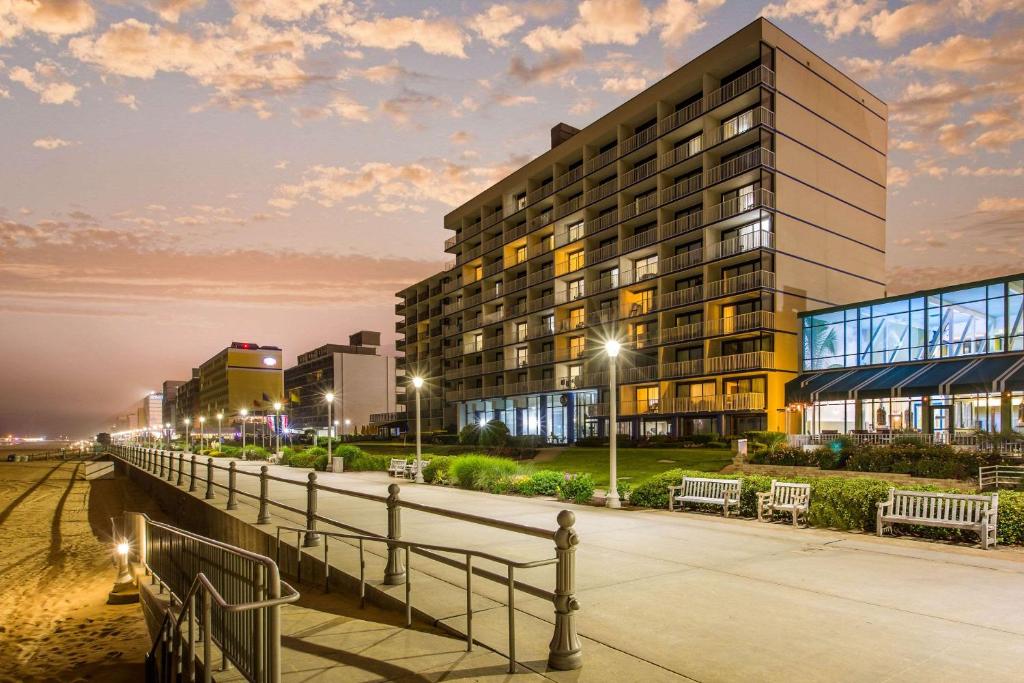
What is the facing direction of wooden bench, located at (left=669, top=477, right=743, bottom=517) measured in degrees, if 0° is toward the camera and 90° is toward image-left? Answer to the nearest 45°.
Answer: approximately 45°

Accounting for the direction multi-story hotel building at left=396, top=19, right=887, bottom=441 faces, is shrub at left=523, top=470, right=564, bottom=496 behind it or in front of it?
in front

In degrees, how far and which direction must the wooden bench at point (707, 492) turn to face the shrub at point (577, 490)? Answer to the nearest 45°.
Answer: approximately 90° to its right
